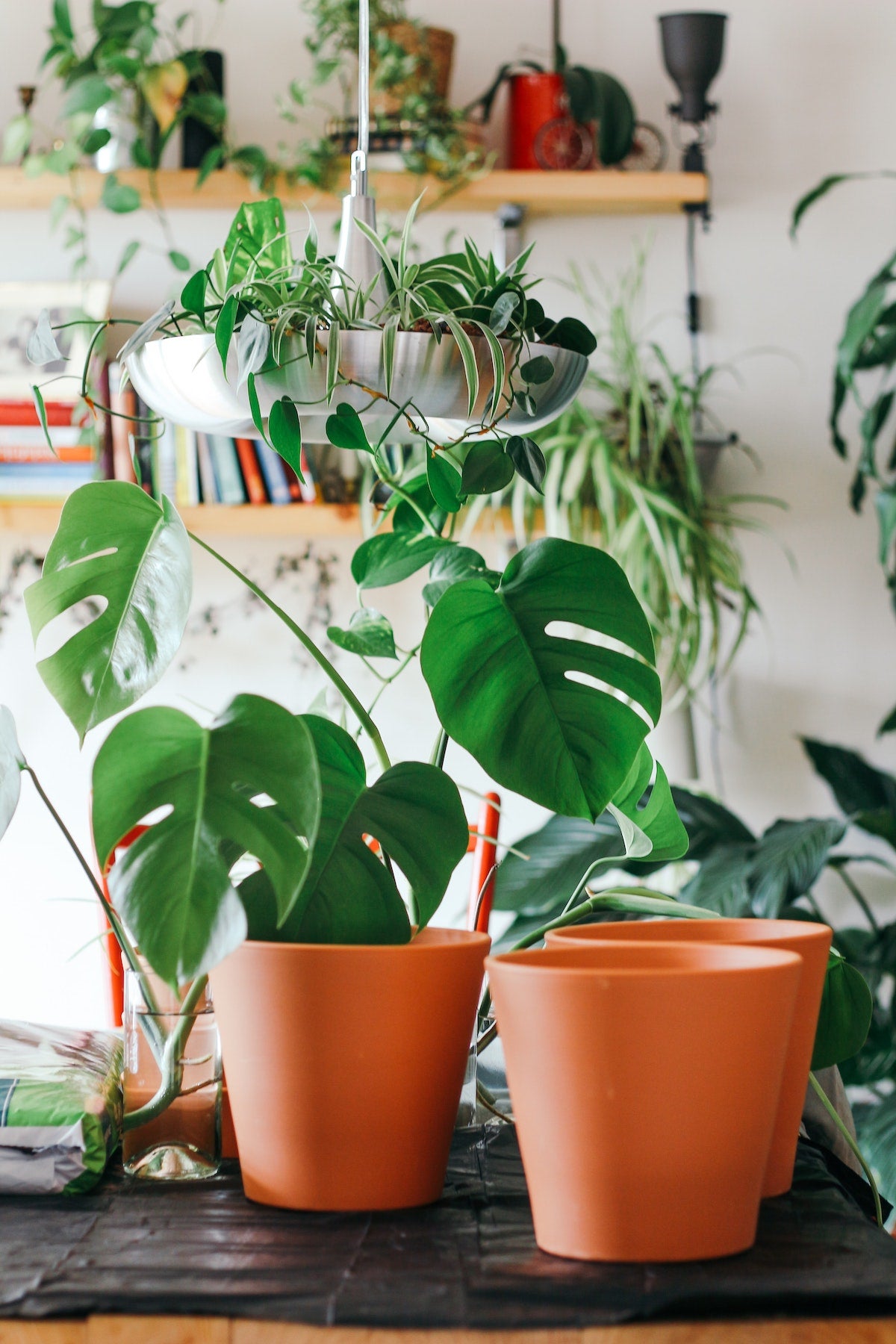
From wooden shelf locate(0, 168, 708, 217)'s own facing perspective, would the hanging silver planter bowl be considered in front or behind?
in front

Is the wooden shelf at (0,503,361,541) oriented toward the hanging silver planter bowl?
yes

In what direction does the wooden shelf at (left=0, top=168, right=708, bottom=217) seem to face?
toward the camera

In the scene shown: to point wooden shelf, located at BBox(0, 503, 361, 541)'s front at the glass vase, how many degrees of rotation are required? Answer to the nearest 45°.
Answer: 0° — it already faces it

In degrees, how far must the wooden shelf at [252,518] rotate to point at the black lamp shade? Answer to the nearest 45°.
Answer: approximately 90° to its left

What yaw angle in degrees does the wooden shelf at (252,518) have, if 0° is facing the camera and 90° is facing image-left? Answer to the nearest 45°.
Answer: approximately 0°

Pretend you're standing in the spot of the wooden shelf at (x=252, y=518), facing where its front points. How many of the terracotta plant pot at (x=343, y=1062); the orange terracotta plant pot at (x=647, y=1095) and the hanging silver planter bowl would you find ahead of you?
3

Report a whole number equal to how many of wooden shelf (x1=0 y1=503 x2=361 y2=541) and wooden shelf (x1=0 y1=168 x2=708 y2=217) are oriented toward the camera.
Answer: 2

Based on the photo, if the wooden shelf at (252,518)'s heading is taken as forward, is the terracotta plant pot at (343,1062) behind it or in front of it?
in front

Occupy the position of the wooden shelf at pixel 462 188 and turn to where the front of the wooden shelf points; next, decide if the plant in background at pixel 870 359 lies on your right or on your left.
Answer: on your left

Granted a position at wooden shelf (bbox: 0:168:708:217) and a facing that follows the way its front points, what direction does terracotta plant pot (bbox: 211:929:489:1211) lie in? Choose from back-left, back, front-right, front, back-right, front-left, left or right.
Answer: front
